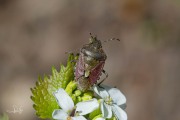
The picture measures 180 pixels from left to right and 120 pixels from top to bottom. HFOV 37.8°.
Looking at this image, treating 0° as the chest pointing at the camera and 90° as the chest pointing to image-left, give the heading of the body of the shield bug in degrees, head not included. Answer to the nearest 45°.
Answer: approximately 180°
